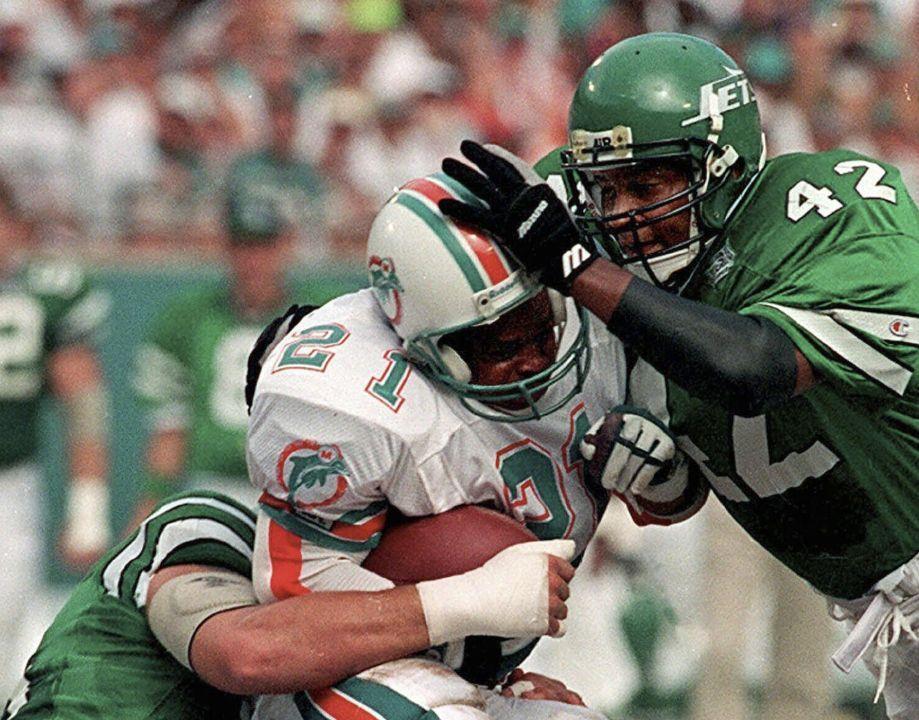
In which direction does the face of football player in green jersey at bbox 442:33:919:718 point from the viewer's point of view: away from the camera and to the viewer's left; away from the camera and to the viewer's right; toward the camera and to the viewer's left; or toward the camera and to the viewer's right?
toward the camera and to the viewer's left

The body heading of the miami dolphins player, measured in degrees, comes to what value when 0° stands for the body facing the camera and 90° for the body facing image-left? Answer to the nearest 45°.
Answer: approximately 315°

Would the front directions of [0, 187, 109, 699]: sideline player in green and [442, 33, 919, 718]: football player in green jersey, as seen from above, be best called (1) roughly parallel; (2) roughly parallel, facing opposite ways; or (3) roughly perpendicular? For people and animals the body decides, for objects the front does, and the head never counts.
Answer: roughly perpendicular

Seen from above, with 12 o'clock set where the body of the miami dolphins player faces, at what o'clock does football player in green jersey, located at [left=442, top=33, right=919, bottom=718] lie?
The football player in green jersey is roughly at 10 o'clock from the miami dolphins player.

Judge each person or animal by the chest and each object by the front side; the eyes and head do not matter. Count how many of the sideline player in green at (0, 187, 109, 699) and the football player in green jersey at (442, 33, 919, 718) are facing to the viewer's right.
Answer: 0

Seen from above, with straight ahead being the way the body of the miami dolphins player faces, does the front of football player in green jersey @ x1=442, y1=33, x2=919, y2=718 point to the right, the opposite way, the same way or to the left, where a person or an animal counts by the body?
to the right

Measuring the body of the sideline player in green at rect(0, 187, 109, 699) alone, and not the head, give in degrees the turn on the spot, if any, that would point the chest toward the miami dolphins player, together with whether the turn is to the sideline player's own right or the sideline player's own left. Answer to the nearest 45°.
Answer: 0° — they already face them

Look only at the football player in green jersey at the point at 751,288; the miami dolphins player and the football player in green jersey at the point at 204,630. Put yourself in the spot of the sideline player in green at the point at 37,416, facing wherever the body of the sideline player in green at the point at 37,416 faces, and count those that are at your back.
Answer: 0

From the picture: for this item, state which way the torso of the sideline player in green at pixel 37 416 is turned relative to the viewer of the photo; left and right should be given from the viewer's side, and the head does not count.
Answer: facing the viewer

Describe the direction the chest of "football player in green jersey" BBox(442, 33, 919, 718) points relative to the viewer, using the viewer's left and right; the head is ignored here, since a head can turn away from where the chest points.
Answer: facing the viewer and to the left of the viewer

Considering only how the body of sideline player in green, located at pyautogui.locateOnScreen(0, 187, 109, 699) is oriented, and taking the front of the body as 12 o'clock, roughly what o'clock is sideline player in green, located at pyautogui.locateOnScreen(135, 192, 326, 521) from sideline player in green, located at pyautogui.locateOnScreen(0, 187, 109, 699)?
sideline player in green, located at pyautogui.locateOnScreen(135, 192, 326, 521) is roughly at 9 o'clock from sideline player in green, located at pyautogui.locateOnScreen(0, 187, 109, 699).

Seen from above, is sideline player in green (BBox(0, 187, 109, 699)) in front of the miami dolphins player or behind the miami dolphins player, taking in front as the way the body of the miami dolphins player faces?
behind

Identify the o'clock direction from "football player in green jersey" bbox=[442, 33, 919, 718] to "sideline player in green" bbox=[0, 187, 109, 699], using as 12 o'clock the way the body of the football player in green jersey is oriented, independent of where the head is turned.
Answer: The sideline player in green is roughly at 3 o'clock from the football player in green jersey.

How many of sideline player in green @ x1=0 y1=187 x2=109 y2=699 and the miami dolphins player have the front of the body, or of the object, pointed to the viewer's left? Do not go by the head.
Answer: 0

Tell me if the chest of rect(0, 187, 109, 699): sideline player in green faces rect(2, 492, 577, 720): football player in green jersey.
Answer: yes

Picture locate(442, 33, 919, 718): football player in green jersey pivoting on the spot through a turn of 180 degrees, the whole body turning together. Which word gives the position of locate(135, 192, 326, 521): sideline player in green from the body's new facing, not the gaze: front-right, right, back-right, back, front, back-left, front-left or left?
left
